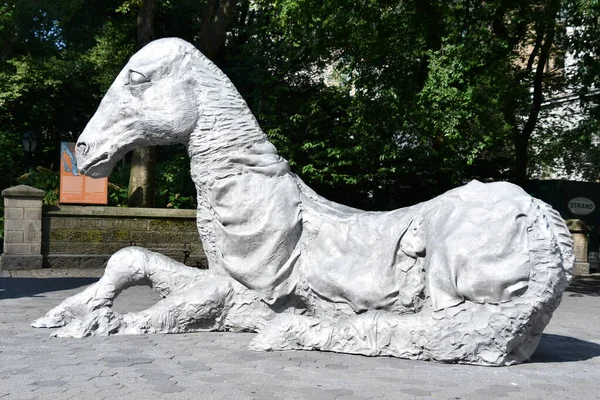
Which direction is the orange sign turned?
toward the camera

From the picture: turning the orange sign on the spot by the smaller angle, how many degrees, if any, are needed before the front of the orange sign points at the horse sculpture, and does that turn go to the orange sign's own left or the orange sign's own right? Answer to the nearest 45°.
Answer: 0° — it already faces it

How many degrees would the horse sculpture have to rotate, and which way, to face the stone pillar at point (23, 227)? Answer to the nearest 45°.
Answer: approximately 45° to its right

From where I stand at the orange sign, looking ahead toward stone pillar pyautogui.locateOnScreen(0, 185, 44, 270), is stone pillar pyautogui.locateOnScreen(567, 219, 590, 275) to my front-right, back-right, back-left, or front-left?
back-left

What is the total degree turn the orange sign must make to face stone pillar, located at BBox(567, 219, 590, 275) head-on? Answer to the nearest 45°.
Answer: approximately 90° to its left

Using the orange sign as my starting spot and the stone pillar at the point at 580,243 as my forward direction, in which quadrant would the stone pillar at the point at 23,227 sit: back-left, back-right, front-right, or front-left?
back-right

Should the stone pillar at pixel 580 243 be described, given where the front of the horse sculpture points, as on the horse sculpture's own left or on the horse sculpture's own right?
on the horse sculpture's own right

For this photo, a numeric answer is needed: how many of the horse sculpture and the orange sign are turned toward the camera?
1

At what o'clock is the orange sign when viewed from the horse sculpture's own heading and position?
The orange sign is roughly at 2 o'clock from the horse sculpture.

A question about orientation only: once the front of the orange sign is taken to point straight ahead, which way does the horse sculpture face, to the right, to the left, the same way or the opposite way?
to the right

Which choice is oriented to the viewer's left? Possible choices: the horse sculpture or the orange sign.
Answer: the horse sculpture

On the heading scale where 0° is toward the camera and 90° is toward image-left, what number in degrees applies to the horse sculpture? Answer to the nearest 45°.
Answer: approximately 90°
